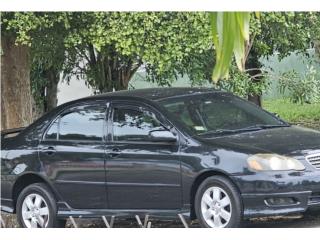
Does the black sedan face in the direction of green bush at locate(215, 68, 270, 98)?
no

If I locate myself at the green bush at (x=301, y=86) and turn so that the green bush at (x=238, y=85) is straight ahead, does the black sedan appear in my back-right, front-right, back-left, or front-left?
front-left

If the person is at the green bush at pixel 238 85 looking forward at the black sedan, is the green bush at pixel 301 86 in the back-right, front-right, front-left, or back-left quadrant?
back-left

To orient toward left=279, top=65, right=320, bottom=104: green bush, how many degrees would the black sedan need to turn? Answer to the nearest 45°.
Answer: approximately 90° to its left

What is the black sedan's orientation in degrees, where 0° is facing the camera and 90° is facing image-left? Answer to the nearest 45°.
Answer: approximately 315°

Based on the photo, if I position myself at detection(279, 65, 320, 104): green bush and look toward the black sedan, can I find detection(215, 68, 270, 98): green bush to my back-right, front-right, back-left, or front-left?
front-right
